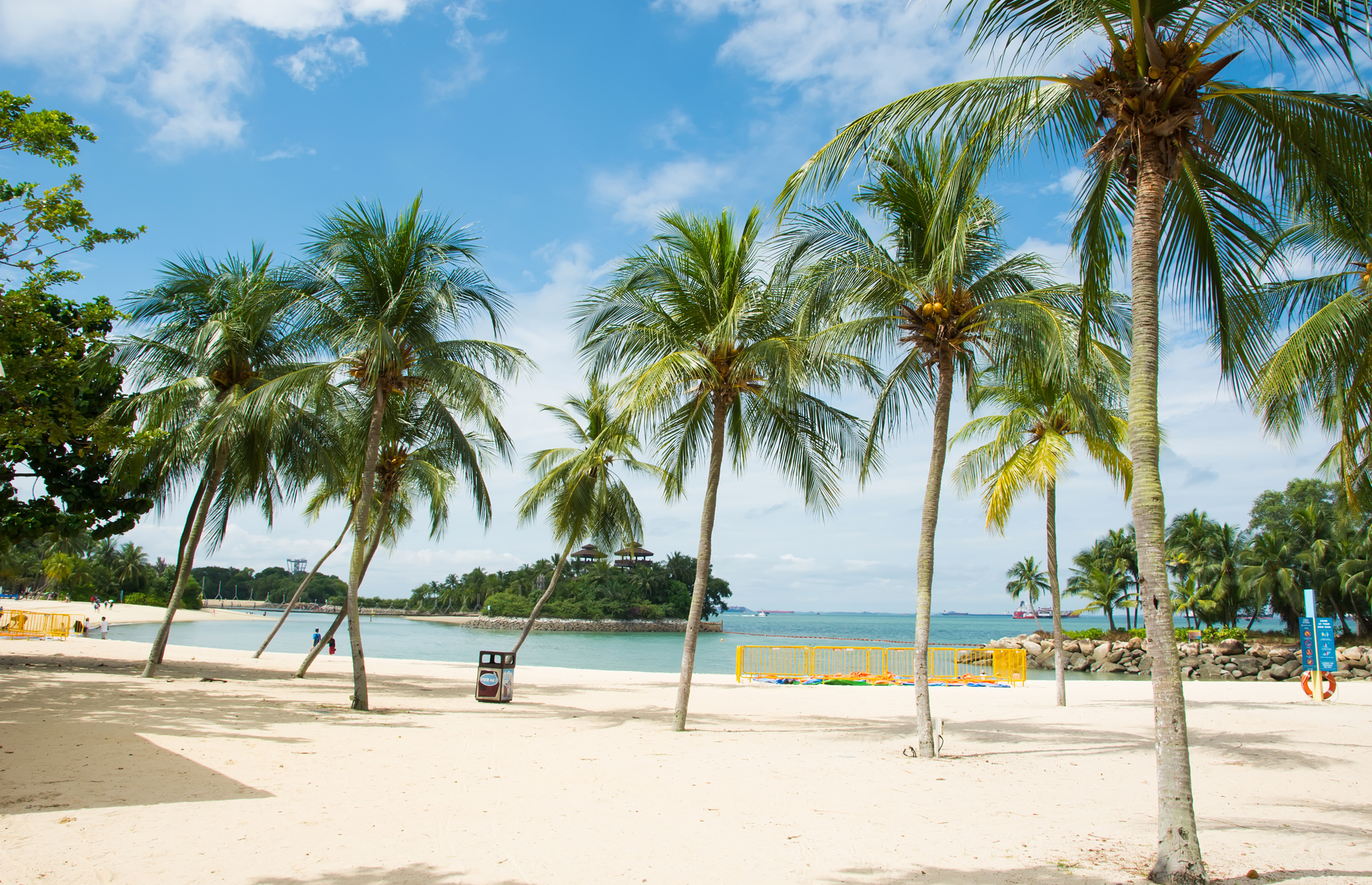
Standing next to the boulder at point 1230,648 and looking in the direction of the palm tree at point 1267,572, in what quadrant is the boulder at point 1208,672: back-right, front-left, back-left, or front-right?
back-left

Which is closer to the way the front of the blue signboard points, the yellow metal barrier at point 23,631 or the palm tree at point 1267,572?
the yellow metal barrier

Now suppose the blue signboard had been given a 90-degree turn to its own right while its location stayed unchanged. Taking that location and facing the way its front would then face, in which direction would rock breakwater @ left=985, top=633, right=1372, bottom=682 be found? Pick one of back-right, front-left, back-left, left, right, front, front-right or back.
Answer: right

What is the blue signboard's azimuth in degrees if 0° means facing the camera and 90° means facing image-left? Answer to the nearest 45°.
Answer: approximately 0°

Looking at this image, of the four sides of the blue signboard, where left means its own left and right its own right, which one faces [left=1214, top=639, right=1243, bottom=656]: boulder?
back

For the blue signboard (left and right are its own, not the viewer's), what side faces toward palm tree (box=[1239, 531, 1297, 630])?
back

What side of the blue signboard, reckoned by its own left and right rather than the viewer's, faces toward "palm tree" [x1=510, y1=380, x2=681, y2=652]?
right

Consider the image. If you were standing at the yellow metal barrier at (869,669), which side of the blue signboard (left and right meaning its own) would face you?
right

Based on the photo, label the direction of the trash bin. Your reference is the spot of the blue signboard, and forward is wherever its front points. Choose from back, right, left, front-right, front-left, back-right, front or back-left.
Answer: front-right
